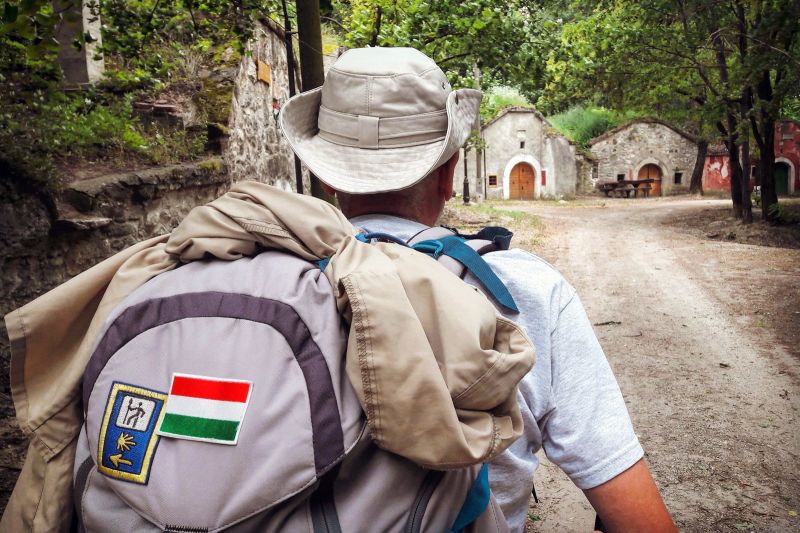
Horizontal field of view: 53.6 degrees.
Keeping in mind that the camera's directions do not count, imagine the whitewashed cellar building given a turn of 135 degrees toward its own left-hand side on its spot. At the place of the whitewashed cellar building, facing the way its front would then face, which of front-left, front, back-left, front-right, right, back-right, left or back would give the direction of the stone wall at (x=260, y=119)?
back-right

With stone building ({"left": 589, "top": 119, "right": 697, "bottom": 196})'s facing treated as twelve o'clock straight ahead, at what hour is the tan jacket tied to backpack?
The tan jacket tied to backpack is roughly at 12 o'clock from the stone building.

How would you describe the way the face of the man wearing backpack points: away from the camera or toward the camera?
away from the camera

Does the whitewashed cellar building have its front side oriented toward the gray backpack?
yes

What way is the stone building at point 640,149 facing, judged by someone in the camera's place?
facing the viewer

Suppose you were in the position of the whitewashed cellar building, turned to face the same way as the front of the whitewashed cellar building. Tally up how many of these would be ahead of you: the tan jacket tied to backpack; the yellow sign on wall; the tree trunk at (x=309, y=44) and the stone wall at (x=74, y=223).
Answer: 4

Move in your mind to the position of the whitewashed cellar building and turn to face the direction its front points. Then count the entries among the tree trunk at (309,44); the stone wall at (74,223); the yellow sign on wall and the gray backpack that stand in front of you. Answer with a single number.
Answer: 4

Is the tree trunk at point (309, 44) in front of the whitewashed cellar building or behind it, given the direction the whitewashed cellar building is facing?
in front

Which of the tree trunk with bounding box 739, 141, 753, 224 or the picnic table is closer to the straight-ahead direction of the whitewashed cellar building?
the tree trunk

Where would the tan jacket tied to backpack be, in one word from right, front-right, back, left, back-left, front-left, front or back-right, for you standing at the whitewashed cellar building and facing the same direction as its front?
front

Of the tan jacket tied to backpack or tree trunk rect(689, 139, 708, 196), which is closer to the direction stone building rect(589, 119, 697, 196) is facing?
the tan jacket tied to backpack

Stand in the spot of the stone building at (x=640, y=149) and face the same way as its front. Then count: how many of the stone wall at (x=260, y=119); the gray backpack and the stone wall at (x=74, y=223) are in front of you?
3

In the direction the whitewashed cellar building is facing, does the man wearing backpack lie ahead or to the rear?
ahead

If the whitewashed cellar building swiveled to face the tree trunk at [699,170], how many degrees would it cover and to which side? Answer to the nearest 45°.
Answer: approximately 90° to its left

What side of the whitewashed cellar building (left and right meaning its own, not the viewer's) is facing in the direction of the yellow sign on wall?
front

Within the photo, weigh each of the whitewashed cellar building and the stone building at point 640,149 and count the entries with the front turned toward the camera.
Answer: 2

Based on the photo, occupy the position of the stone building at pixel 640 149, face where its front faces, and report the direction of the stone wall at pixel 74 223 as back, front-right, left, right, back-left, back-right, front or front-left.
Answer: front

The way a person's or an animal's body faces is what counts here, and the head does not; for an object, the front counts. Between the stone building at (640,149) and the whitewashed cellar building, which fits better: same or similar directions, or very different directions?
same or similar directions

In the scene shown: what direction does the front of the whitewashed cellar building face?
toward the camera
